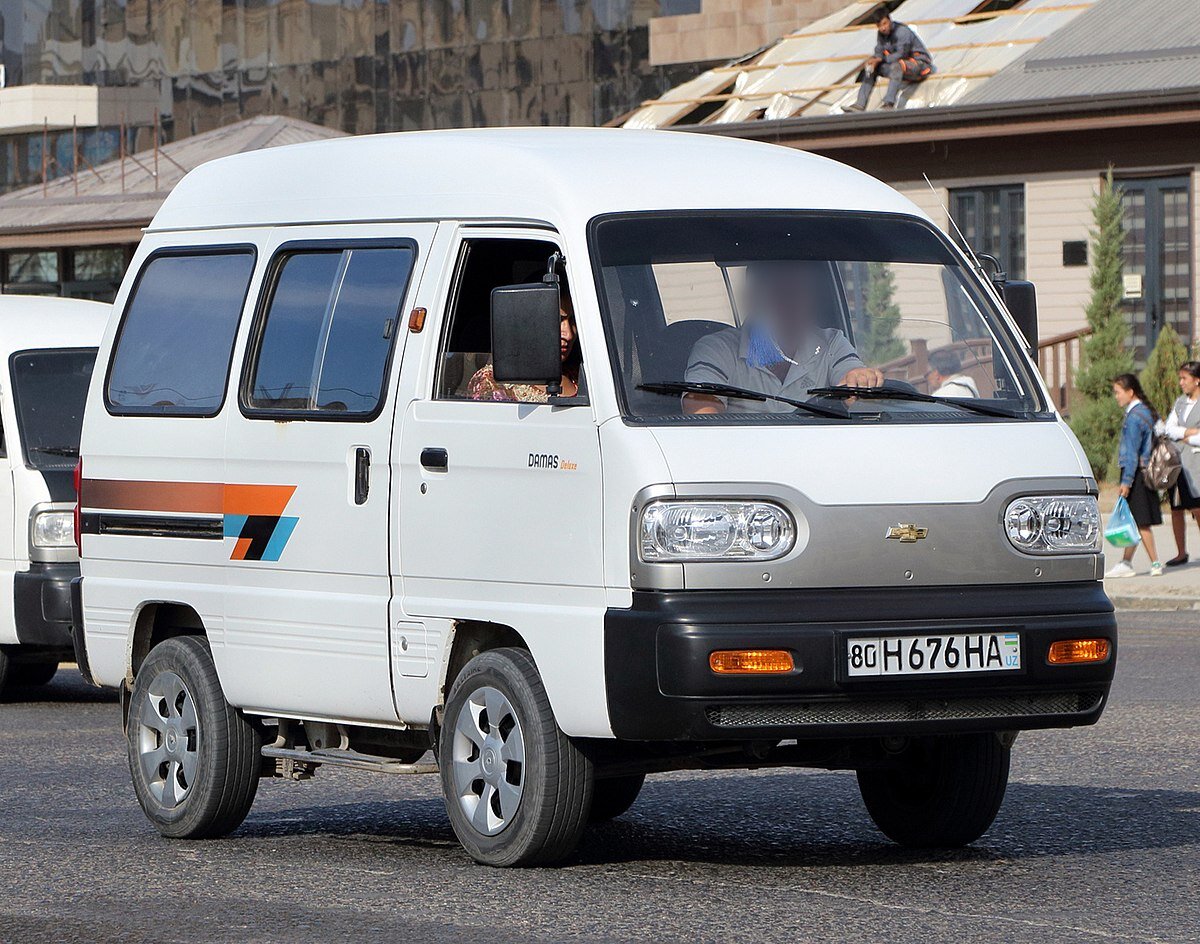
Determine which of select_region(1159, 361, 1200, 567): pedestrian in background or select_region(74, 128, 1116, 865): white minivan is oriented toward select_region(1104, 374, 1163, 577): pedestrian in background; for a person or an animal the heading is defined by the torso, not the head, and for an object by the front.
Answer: select_region(1159, 361, 1200, 567): pedestrian in background

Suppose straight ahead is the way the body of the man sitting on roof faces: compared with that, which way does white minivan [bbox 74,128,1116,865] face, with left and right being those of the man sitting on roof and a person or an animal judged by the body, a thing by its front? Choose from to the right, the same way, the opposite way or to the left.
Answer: to the left

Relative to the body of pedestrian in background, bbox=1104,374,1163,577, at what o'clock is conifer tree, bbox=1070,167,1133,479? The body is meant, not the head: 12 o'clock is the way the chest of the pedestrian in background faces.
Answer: The conifer tree is roughly at 3 o'clock from the pedestrian in background.

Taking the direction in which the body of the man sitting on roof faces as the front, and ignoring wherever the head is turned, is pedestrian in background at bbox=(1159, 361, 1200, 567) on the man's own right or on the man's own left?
on the man's own left

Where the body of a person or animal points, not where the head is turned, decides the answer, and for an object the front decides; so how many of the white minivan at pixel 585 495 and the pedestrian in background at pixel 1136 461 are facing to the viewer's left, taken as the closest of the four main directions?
1

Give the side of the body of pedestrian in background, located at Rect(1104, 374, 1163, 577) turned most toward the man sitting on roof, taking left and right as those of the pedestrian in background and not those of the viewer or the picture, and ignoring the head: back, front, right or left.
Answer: right

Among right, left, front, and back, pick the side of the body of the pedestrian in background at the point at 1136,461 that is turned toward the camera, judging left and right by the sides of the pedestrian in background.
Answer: left

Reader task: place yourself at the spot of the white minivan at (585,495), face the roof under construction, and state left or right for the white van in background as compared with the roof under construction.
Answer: left
